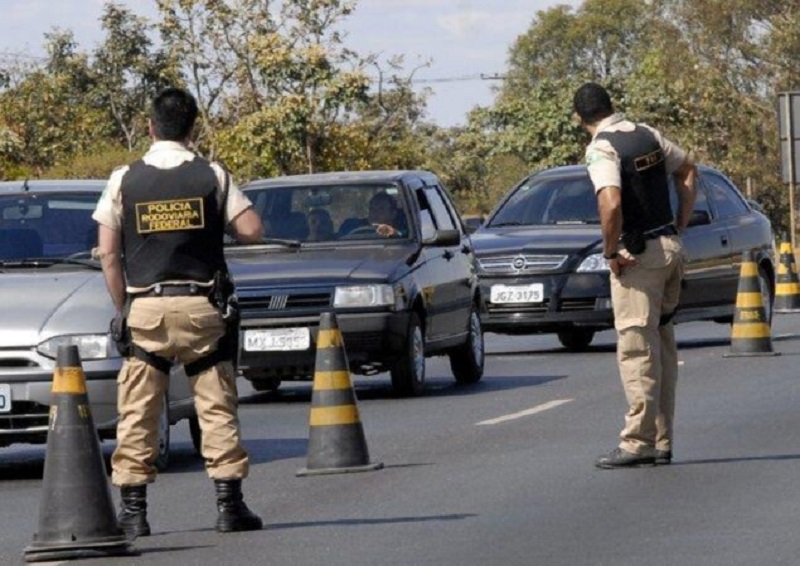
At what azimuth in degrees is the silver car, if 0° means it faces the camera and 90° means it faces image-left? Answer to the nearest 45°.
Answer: approximately 45°

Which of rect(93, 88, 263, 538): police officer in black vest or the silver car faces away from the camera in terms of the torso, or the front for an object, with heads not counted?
the police officer in black vest

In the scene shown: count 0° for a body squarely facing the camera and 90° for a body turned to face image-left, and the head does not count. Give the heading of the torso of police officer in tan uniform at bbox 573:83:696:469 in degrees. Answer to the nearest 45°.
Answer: approximately 135°

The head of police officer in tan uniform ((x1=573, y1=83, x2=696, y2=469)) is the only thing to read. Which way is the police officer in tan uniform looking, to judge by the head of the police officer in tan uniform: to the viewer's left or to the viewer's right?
to the viewer's left

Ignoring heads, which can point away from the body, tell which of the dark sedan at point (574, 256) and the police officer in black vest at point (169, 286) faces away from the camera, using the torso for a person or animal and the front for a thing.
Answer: the police officer in black vest

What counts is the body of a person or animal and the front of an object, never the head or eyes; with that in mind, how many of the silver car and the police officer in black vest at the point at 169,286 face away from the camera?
1

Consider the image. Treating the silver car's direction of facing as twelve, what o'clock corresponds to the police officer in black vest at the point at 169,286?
The police officer in black vest is roughly at 10 o'clock from the silver car.

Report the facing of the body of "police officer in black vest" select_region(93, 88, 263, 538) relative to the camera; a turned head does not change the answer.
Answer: away from the camera

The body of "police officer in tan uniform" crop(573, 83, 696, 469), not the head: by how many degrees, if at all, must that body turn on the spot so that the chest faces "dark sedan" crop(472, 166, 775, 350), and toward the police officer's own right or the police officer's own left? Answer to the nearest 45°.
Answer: approximately 45° to the police officer's own right

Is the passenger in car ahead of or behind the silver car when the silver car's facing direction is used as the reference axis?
behind

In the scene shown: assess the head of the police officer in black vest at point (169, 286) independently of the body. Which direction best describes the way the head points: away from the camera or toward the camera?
away from the camera
